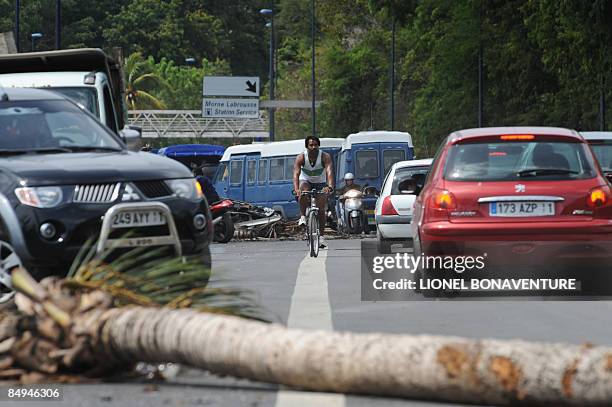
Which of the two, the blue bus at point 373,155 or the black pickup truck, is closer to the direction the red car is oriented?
the blue bus

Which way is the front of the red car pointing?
away from the camera

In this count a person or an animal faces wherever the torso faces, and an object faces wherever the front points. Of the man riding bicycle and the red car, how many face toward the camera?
1

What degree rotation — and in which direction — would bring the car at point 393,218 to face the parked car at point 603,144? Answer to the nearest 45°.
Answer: approximately 90° to its right

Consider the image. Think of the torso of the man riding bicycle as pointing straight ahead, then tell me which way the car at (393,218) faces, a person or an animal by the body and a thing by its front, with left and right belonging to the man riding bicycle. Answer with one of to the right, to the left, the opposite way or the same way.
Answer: the opposite way

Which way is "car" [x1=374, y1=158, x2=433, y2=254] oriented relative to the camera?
away from the camera
